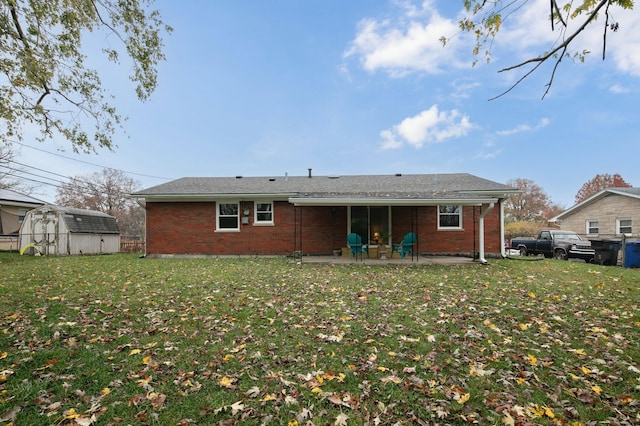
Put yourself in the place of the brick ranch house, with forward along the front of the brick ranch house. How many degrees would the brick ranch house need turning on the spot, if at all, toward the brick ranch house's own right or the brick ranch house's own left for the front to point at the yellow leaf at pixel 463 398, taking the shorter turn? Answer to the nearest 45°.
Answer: approximately 180°

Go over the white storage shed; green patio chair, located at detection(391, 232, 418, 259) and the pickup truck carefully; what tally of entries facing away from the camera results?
0

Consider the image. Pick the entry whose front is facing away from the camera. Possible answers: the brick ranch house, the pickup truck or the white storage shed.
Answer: the brick ranch house

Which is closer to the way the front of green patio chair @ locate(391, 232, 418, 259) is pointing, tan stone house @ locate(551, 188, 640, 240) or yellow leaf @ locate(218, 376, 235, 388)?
the yellow leaf

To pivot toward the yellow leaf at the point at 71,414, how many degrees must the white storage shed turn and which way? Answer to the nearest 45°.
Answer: approximately 45° to its left

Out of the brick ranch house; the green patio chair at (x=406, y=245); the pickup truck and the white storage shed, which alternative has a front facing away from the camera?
the brick ranch house

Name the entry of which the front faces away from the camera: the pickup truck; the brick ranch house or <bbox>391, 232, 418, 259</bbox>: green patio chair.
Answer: the brick ranch house

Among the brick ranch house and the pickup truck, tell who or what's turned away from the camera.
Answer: the brick ranch house

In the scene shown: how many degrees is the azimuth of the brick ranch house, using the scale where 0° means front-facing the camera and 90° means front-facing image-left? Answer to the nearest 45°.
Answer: approximately 180°

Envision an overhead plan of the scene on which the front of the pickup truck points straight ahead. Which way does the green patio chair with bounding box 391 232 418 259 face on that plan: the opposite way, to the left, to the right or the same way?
to the right

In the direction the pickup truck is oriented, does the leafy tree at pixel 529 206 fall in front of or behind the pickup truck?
behind

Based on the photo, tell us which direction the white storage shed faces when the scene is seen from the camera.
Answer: facing the viewer and to the left of the viewer
